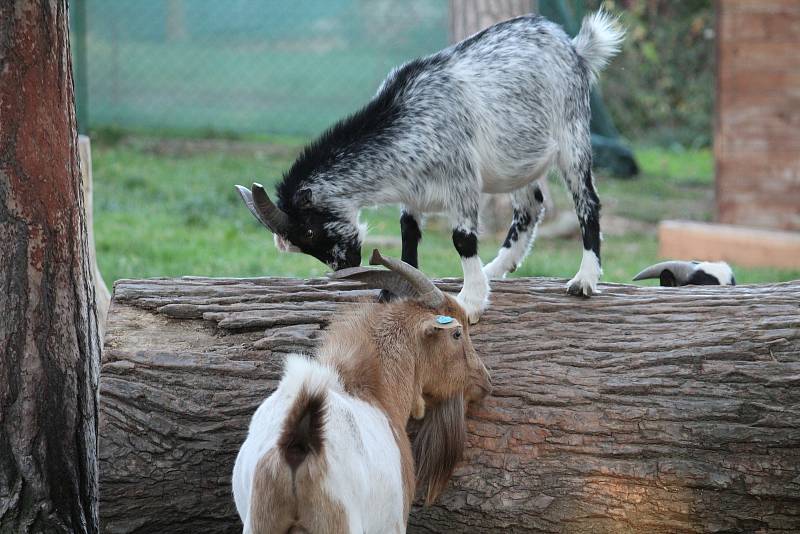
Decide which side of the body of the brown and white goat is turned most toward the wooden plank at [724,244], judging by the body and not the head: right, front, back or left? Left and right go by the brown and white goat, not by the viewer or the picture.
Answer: front

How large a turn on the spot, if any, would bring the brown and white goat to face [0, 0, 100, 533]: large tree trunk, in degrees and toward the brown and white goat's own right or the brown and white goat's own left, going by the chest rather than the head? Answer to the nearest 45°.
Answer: approximately 135° to the brown and white goat's own left

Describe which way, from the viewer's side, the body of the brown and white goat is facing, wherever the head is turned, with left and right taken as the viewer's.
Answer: facing away from the viewer and to the right of the viewer

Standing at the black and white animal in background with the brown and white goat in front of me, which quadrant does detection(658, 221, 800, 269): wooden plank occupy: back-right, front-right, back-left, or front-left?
back-right

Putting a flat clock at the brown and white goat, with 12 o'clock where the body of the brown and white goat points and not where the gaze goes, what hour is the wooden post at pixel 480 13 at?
The wooden post is roughly at 11 o'clock from the brown and white goat.

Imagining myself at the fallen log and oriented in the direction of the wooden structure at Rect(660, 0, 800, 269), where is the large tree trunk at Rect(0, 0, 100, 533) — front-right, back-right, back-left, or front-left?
back-left

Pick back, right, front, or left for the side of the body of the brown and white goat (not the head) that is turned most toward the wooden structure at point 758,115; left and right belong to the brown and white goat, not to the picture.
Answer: front

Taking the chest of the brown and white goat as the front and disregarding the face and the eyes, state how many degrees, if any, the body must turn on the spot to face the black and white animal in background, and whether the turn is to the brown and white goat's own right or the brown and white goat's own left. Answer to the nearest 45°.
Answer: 0° — it already faces it

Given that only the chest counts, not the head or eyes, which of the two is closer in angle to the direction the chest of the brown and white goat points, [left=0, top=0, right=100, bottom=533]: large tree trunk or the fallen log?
the fallen log
